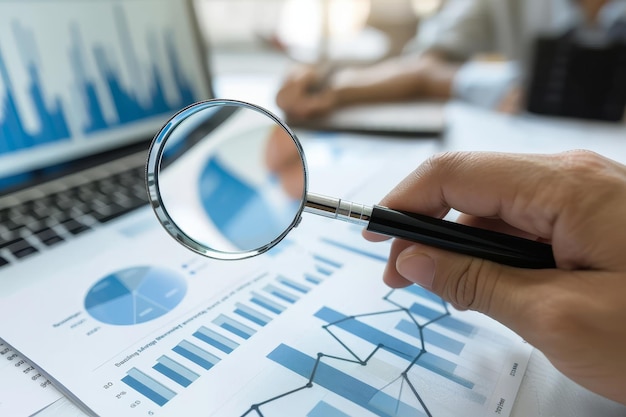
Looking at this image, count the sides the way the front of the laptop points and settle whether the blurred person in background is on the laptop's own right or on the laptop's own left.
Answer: on the laptop's own left

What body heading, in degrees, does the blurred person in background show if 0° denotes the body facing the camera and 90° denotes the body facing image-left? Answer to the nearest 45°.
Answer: approximately 45°

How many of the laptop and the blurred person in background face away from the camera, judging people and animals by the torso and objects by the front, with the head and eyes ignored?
0
